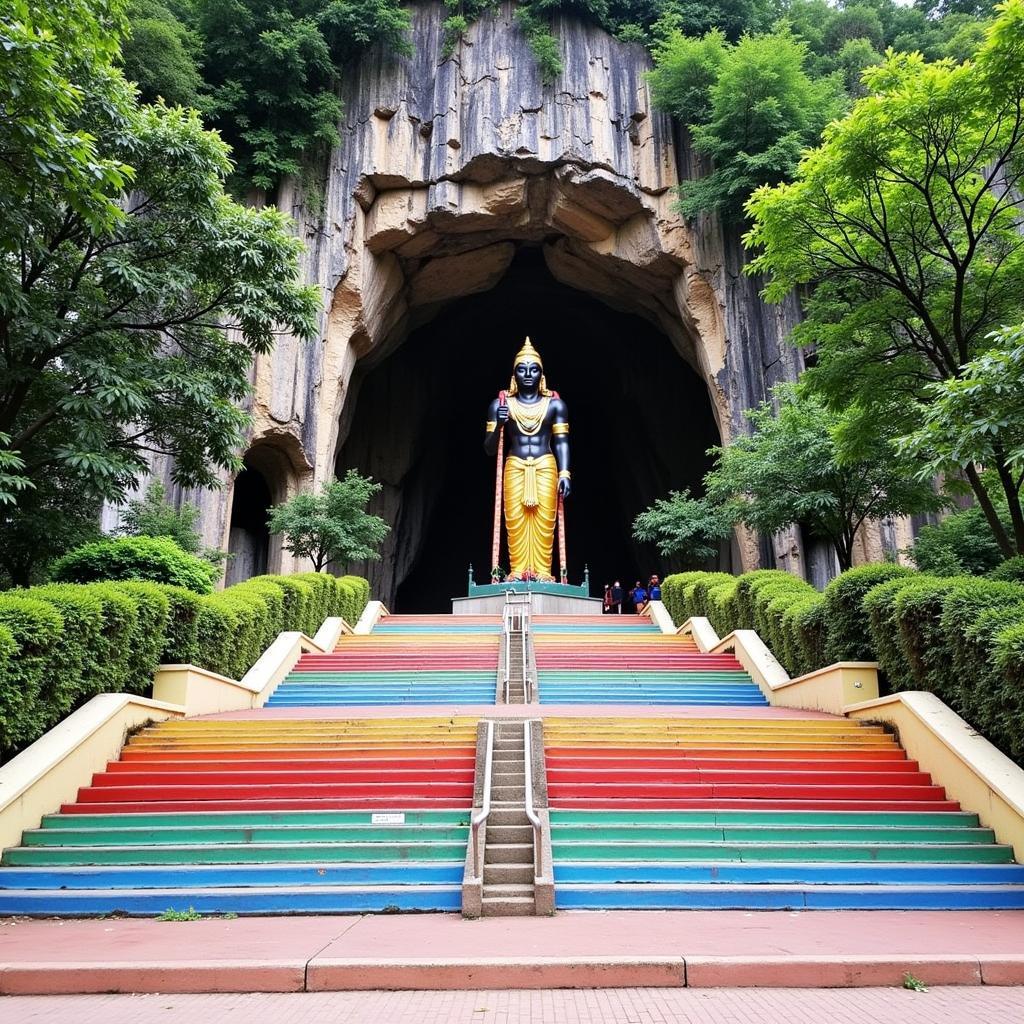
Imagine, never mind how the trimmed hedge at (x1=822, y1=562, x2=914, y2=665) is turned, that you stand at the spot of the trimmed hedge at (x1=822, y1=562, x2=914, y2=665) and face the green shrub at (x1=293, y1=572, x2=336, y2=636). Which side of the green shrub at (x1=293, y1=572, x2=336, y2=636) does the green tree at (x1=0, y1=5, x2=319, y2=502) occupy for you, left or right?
left

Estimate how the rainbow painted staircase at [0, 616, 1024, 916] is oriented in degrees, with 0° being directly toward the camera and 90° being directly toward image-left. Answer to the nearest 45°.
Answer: approximately 0°

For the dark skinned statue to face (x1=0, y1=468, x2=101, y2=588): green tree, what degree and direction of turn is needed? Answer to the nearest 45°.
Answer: approximately 45° to its right

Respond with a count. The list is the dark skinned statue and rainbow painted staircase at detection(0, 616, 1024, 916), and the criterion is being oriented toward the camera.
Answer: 2

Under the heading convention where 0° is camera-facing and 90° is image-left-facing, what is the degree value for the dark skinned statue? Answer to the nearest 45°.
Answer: approximately 0°

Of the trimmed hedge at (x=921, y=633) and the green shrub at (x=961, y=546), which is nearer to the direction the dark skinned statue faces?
the trimmed hedge

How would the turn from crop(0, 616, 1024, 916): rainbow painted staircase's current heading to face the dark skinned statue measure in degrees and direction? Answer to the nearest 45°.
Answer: approximately 180°
